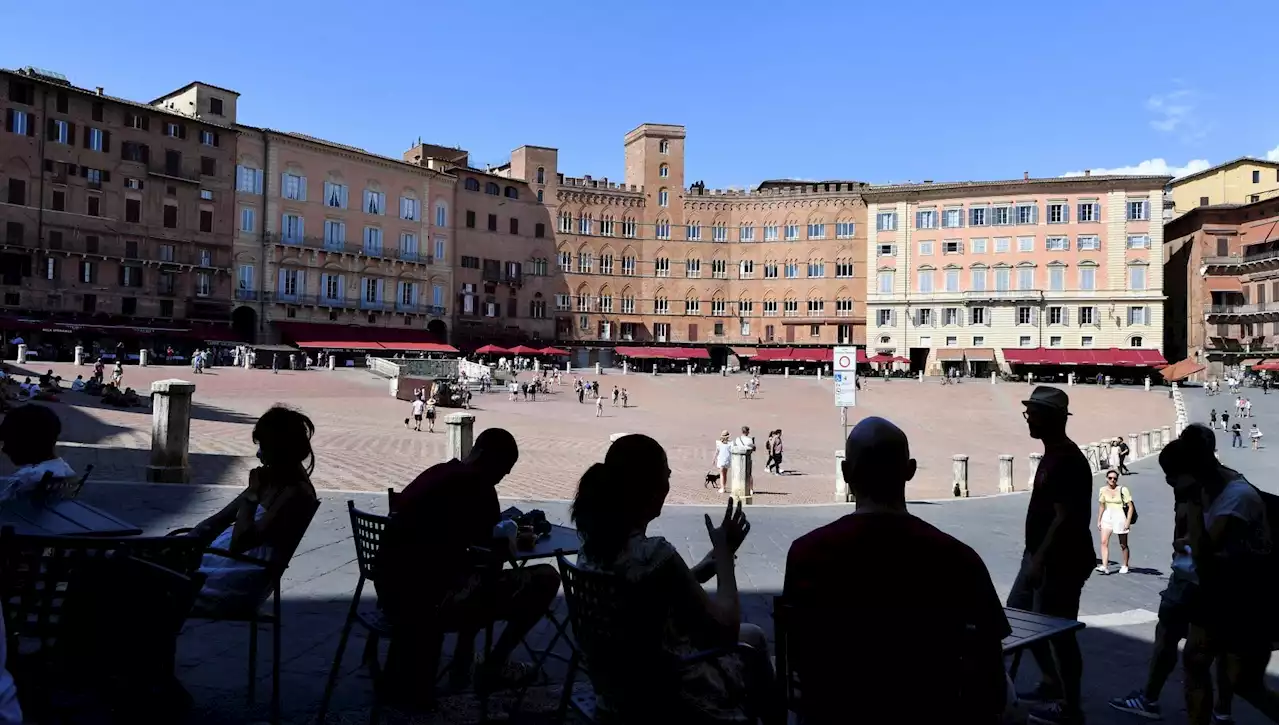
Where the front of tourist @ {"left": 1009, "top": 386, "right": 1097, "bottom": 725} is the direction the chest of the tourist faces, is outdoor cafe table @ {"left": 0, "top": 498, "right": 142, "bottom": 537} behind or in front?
in front

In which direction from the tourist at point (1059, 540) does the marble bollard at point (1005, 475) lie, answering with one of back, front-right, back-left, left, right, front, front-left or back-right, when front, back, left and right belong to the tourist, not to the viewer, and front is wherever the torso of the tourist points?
right

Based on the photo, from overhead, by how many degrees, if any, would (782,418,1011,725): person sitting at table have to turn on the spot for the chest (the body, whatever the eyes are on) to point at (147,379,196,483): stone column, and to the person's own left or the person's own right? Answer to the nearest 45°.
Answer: approximately 45° to the person's own left

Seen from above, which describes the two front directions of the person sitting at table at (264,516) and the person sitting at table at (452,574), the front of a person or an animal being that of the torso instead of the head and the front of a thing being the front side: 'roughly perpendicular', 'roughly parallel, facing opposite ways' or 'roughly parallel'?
roughly parallel, facing opposite ways

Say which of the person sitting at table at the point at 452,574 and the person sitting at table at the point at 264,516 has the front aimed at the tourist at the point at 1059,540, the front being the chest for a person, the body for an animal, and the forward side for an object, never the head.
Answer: the person sitting at table at the point at 452,574

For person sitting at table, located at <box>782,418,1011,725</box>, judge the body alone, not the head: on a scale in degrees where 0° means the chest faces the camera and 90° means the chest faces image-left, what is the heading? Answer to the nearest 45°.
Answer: approximately 180°

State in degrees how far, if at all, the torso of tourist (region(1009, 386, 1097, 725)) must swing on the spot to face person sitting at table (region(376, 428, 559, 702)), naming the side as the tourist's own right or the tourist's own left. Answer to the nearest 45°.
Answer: approximately 45° to the tourist's own left

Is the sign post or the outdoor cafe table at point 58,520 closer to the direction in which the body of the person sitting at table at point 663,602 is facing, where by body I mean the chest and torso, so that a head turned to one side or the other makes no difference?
the sign post

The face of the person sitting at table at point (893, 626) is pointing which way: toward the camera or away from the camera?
away from the camera

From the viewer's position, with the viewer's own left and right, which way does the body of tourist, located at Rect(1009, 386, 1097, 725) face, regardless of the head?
facing to the left of the viewer

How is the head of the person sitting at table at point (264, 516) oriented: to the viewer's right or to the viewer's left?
to the viewer's left

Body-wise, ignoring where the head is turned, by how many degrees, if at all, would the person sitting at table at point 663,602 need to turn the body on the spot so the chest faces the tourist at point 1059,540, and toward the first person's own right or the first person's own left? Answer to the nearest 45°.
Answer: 0° — they already face them

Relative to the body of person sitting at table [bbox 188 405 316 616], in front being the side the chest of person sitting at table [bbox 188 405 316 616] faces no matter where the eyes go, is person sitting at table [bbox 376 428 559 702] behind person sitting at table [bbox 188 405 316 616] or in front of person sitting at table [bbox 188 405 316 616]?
behind

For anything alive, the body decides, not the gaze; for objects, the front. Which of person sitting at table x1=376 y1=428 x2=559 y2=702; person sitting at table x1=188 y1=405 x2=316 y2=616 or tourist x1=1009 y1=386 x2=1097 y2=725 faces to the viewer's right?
person sitting at table x1=376 y1=428 x2=559 y2=702

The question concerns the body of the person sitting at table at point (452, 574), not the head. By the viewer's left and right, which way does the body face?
facing to the right of the viewer
